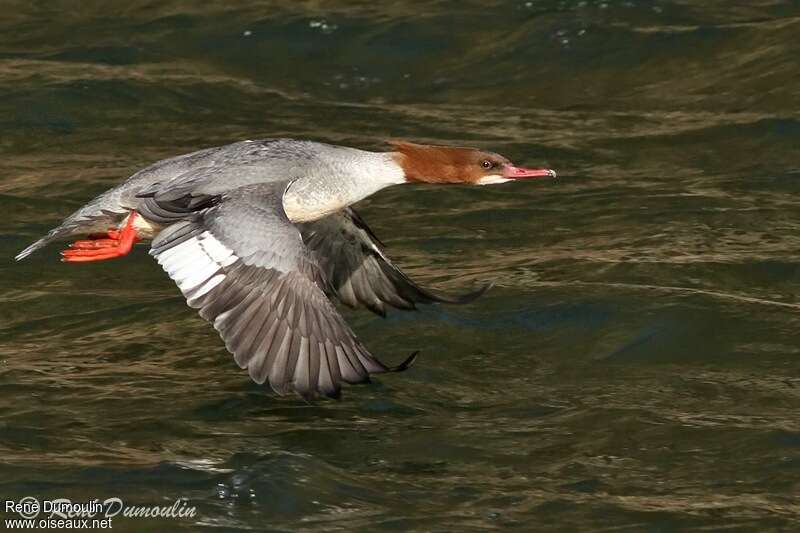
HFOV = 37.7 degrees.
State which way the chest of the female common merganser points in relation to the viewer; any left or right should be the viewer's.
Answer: facing to the right of the viewer
